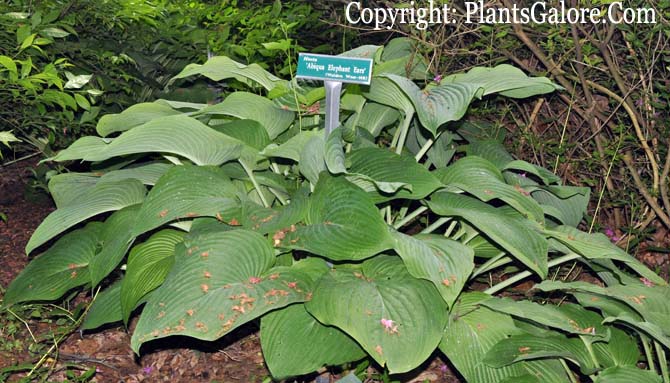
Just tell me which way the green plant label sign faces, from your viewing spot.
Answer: facing the viewer
